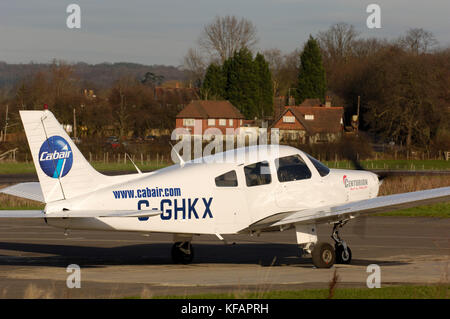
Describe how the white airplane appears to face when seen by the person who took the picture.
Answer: facing away from the viewer and to the right of the viewer
